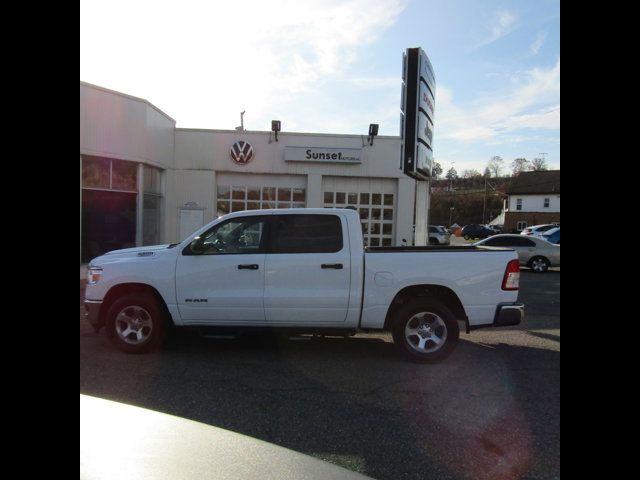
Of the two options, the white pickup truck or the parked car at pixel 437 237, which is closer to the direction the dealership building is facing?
the white pickup truck

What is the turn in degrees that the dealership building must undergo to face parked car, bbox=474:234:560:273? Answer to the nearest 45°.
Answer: approximately 90° to its left

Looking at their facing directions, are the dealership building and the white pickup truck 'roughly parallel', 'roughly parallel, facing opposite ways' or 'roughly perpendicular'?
roughly perpendicular

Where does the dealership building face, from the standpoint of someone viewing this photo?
facing the viewer

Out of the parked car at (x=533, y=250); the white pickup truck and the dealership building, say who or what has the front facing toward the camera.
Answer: the dealership building

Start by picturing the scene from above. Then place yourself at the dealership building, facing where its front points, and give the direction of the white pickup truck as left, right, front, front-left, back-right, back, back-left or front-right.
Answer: front

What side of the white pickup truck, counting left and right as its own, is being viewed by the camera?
left

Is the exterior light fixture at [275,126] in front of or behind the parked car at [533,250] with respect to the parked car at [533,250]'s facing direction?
in front

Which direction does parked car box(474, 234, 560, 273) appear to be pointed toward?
to the viewer's left

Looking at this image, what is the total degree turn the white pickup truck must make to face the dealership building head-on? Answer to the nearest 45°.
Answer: approximately 90° to its right
